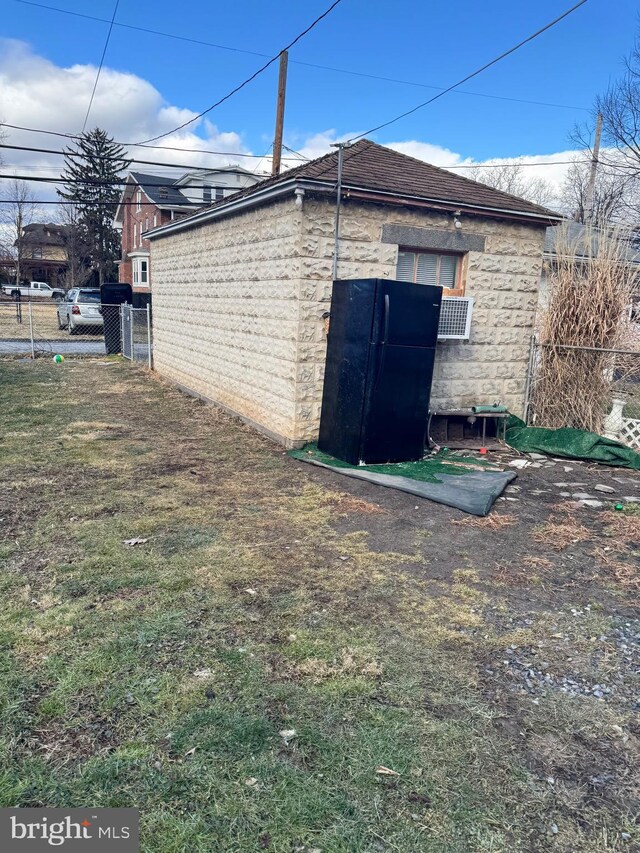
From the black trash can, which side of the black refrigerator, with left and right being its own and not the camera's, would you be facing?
back

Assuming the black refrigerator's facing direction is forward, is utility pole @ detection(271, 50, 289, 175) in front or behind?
behind

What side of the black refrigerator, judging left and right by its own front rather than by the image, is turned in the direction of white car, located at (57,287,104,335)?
back

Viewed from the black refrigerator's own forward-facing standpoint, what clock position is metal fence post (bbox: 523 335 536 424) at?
The metal fence post is roughly at 9 o'clock from the black refrigerator.

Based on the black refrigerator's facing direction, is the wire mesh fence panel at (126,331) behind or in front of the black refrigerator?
behind

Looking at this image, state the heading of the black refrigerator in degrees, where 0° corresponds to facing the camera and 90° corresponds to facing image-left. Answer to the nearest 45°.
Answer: approximately 315°

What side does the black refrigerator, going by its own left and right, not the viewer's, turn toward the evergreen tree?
back

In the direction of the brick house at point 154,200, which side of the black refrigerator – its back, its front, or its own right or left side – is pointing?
back

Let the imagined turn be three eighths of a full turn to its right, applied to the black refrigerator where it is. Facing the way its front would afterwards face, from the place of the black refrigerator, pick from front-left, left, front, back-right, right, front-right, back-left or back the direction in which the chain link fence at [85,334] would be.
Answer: front-right

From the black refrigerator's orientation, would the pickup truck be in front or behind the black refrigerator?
behind
